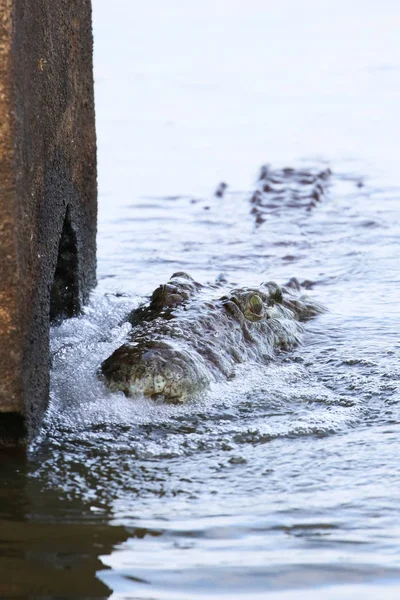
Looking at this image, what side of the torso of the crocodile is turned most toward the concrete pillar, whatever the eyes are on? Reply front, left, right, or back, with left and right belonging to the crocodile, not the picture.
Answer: front

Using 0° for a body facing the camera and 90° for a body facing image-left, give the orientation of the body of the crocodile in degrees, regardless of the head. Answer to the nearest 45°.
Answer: approximately 45°
